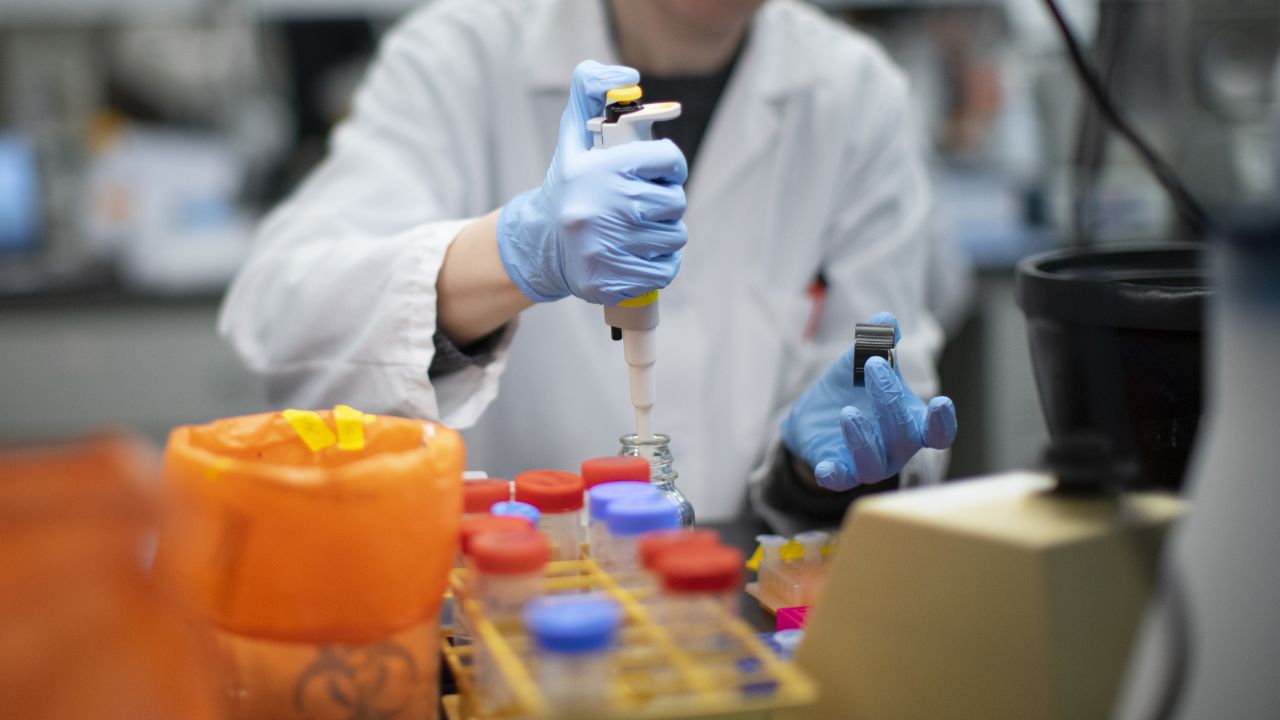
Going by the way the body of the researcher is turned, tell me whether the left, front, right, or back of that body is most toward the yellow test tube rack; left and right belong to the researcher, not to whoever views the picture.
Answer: front

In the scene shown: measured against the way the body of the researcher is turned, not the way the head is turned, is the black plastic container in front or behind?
in front

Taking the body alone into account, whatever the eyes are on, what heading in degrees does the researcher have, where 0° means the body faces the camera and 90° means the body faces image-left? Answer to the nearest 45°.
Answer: approximately 0°

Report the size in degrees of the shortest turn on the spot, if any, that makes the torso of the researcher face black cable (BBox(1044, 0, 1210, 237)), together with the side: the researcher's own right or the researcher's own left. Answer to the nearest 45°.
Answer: approximately 45° to the researcher's own left

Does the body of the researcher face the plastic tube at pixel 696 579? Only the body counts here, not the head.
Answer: yes

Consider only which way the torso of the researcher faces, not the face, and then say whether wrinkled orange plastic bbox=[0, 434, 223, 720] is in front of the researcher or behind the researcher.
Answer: in front

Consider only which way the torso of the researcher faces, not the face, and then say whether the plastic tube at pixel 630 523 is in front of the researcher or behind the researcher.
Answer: in front
